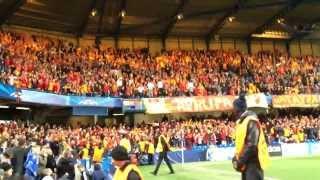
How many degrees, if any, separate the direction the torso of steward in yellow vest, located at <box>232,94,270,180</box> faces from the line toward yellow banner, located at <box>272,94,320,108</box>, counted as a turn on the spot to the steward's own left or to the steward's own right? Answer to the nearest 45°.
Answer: approximately 90° to the steward's own right

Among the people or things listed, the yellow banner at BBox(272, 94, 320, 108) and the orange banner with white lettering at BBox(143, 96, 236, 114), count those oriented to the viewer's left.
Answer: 0

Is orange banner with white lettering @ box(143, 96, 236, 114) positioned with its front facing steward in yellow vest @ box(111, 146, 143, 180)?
yes

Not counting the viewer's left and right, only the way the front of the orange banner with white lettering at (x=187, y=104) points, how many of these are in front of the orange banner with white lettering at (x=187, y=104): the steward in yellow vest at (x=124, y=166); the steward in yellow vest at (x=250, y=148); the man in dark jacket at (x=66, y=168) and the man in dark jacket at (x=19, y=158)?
4

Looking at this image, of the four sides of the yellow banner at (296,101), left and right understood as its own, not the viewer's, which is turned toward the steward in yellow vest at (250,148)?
front

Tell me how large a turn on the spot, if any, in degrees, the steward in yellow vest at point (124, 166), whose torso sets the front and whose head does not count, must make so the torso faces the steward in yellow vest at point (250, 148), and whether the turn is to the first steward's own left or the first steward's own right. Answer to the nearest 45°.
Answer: approximately 135° to the first steward's own right

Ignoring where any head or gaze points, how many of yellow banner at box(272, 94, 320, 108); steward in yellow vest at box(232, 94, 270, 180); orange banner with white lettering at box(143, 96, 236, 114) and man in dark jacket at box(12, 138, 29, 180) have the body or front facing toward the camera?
2

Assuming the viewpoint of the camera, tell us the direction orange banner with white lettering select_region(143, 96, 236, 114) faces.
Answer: facing the viewer

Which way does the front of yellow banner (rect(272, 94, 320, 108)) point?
toward the camera

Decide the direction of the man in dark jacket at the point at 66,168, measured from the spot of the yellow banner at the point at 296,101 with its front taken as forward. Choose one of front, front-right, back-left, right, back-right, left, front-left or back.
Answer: front
